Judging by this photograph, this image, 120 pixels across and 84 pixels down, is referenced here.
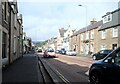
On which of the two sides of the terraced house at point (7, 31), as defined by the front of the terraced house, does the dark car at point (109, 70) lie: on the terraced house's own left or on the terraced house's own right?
on the terraced house's own right

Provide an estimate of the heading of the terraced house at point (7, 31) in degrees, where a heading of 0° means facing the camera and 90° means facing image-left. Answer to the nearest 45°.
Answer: approximately 270°
